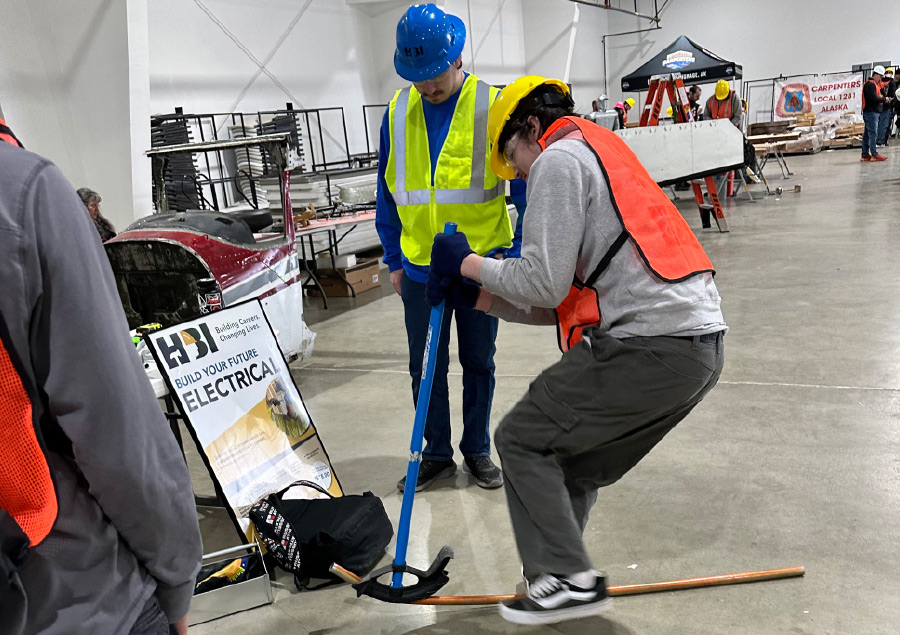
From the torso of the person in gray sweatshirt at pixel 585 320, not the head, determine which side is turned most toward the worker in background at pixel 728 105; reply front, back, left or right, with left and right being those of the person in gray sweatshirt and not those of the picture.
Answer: right

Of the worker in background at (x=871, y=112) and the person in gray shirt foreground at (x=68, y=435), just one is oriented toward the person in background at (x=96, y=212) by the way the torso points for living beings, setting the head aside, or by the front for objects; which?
the person in gray shirt foreground

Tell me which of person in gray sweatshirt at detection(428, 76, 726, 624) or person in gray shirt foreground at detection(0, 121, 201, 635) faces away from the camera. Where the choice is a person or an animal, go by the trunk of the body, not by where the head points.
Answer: the person in gray shirt foreground

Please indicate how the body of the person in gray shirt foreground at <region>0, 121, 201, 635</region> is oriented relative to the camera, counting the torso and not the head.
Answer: away from the camera

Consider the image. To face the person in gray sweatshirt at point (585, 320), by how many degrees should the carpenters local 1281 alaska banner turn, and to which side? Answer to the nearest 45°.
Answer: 0° — it already faces them

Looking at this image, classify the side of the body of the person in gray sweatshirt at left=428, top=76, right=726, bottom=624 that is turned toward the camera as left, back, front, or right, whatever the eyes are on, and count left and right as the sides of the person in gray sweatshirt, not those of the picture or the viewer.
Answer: left

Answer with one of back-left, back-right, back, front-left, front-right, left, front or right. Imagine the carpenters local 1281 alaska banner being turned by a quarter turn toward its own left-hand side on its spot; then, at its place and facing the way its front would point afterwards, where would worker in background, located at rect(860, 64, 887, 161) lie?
right

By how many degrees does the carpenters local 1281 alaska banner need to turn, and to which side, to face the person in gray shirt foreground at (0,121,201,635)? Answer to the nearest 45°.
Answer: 0° — it already faces them

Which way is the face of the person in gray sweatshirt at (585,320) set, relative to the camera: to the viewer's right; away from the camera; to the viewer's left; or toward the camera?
to the viewer's left

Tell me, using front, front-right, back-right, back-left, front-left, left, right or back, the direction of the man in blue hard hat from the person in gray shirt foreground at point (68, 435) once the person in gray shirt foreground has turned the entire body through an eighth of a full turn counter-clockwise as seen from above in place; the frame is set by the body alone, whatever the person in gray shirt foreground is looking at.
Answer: right
